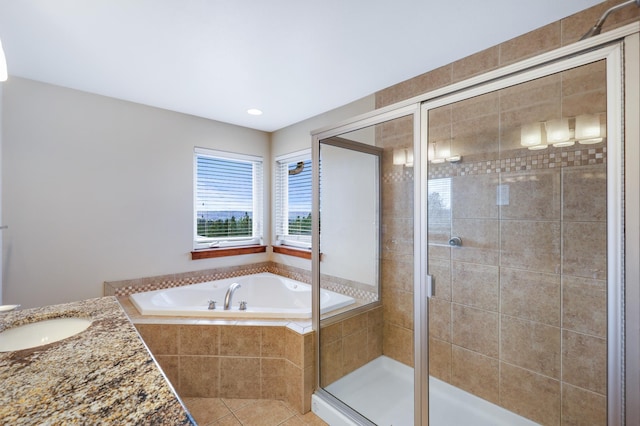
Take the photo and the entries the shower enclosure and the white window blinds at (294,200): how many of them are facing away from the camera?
0

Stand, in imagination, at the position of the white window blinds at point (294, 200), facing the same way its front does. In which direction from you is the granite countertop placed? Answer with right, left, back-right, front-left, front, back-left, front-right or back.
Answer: front-left

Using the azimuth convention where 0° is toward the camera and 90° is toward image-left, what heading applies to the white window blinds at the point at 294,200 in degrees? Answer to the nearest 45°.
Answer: approximately 45°

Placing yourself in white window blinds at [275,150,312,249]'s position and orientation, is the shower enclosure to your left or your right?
on your left

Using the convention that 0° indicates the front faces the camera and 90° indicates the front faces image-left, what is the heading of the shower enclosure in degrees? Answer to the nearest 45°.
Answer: approximately 45°
